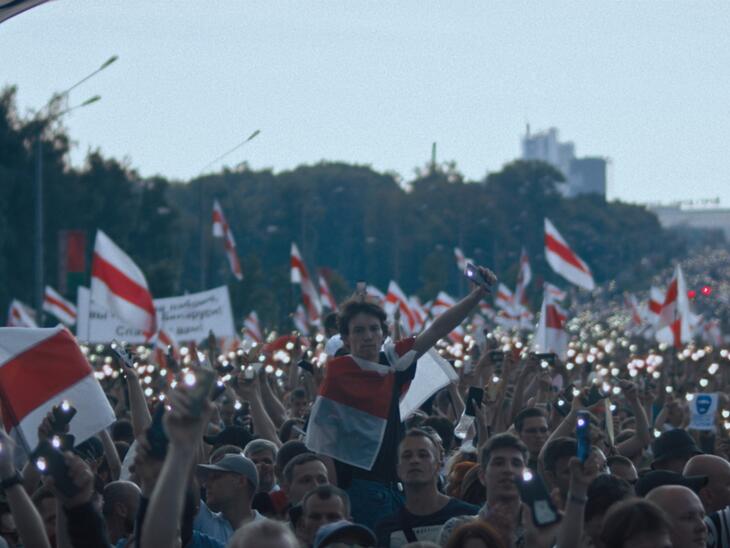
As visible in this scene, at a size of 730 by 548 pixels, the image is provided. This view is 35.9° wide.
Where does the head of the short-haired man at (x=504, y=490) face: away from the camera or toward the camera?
toward the camera

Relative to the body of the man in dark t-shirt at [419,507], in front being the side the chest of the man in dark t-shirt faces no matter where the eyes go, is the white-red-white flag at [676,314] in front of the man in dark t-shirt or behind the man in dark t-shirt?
behind

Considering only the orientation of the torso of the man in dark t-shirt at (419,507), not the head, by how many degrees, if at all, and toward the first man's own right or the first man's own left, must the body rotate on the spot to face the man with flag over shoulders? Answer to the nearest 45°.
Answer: approximately 180°

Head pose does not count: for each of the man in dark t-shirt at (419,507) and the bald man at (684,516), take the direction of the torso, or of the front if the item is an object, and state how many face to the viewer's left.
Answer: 0

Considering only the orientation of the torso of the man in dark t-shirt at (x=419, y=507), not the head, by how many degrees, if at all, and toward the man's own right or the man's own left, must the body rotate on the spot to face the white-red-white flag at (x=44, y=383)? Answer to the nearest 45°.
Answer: approximately 135° to the man's own right

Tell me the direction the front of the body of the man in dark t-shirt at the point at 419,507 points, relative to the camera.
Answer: toward the camera

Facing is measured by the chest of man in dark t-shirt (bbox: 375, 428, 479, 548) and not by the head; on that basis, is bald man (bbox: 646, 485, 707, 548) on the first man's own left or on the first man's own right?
on the first man's own left

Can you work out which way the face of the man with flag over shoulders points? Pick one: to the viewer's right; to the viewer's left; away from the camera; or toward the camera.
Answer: toward the camera

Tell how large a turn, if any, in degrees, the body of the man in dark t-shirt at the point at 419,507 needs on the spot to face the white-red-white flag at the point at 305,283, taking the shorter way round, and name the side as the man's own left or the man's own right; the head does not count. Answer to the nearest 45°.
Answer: approximately 180°
